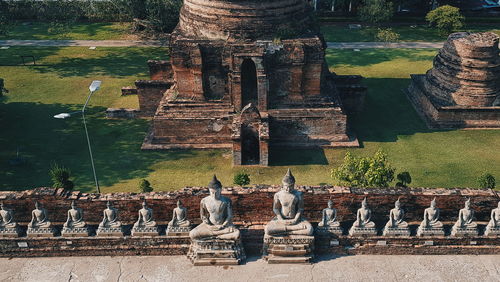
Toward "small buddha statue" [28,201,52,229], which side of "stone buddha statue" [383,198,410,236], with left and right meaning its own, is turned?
right

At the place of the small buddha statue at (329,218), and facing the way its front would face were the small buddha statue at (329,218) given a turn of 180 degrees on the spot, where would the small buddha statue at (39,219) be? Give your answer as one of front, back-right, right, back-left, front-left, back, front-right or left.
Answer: left

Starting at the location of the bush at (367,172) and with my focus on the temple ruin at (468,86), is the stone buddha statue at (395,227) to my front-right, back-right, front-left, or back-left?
back-right

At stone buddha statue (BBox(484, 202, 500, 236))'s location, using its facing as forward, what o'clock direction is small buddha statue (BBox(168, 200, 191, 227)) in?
The small buddha statue is roughly at 2 o'clock from the stone buddha statue.

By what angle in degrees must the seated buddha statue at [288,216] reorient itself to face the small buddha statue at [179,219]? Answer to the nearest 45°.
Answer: approximately 90° to its right

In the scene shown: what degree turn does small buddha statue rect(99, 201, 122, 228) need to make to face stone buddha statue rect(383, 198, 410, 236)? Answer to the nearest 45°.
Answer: approximately 90° to its left

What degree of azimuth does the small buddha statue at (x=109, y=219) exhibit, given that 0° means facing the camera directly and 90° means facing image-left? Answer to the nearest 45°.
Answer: approximately 0°

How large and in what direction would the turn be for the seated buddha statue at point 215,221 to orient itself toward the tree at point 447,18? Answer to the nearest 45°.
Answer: approximately 135° to its left

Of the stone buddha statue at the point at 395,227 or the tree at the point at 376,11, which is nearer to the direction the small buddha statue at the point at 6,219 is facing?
the stone buddha statue

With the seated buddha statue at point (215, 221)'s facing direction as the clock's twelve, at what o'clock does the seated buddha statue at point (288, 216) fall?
the seated buddha statue at point (288, 216) is roughly at 9 o'clock from the seated buddha statue at point (215, 221).

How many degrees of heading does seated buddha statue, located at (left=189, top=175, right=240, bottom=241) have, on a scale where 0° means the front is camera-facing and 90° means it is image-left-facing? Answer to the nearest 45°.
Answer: approximately 0°

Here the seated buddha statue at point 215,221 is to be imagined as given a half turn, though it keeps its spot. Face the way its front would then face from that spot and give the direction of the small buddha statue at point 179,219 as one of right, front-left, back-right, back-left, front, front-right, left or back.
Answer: front-left

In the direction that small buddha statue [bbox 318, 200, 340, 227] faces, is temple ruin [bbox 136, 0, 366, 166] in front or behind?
behind

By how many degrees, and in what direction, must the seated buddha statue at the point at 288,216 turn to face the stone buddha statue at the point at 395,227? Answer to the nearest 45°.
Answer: approximately 90° to its left

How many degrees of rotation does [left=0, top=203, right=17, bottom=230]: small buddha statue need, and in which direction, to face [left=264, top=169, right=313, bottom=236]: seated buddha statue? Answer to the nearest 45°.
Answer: approximately 45° to its left
